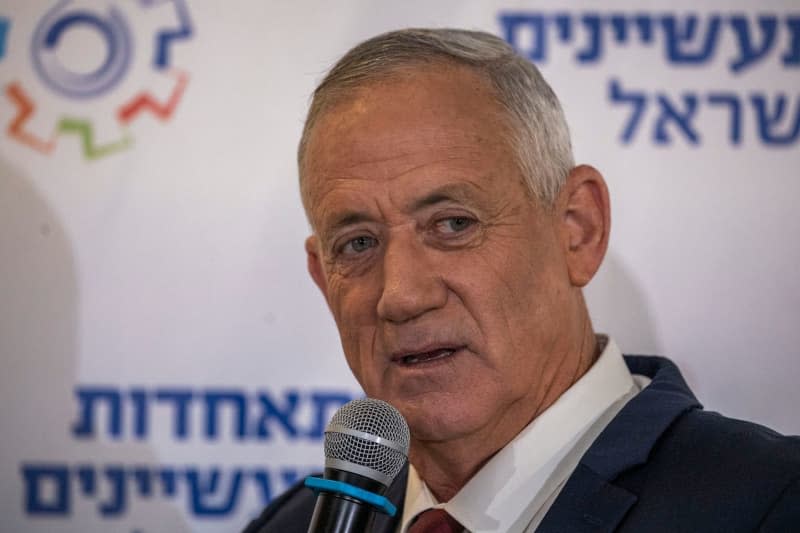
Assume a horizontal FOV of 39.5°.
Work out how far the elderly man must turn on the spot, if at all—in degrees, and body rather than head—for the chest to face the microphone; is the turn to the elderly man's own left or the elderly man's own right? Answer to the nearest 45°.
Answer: approximately 45° to the elderly man's own left

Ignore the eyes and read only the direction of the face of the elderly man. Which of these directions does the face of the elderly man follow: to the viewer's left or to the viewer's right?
to the viewer's left

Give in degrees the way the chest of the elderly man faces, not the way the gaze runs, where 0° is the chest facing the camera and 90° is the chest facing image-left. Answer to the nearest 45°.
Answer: approximately 45°
